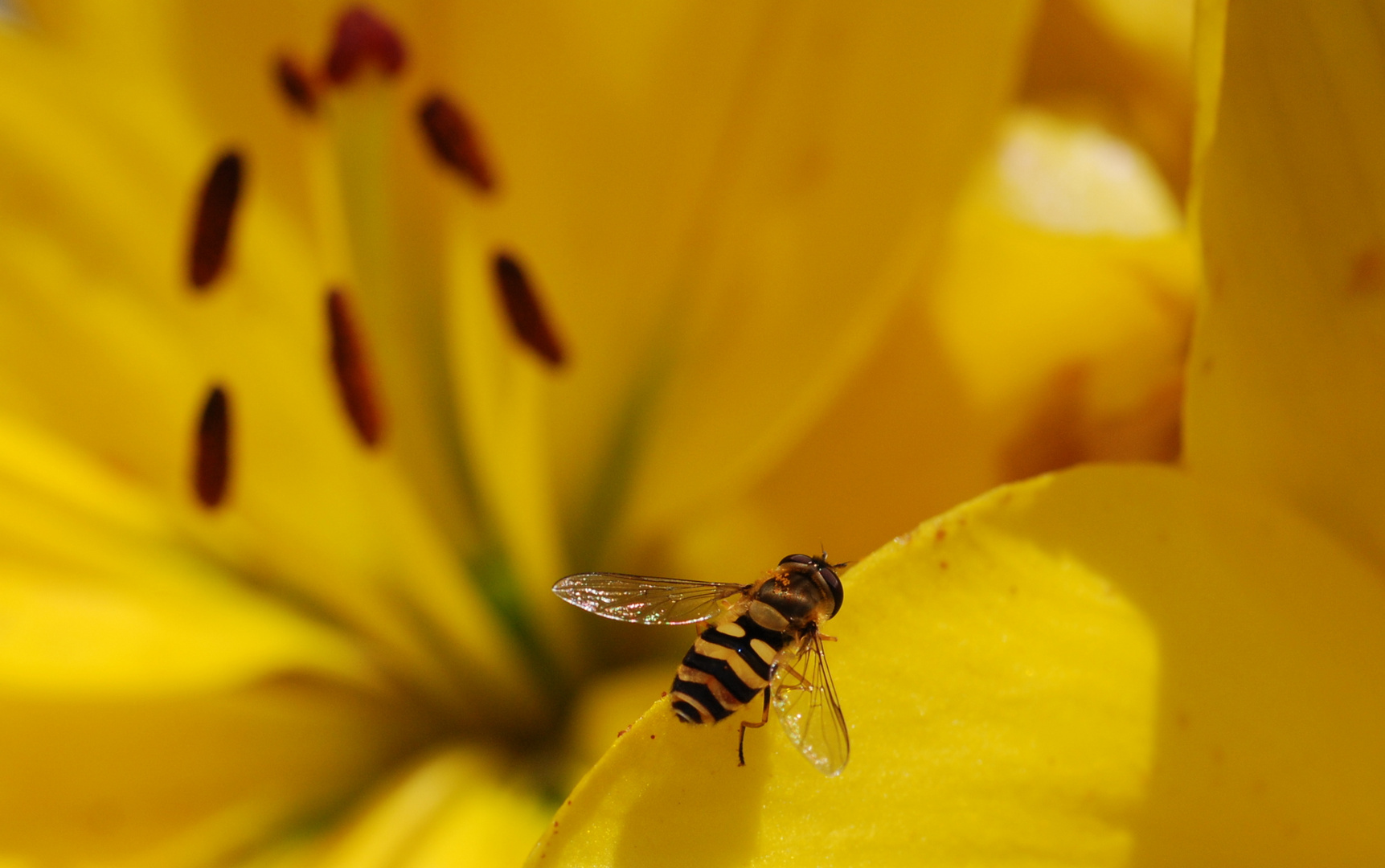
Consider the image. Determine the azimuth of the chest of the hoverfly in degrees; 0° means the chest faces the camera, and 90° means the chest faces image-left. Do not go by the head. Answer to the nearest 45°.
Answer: approximately 225°
